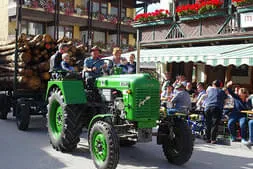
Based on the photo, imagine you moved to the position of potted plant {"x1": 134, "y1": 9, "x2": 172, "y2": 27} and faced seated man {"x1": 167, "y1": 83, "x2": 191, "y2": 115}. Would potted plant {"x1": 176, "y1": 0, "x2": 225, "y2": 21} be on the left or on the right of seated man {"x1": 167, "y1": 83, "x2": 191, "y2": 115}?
left

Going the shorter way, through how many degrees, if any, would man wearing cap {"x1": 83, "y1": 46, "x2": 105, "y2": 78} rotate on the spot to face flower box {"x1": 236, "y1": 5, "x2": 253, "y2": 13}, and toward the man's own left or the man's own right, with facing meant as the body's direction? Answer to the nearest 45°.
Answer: approximately 90° to the man's own left

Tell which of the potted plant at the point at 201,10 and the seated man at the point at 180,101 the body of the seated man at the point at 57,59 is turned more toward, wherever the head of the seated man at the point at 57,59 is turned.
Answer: the seated man

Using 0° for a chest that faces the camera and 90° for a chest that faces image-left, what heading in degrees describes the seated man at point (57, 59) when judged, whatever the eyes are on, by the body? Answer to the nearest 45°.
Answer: approximately 270°

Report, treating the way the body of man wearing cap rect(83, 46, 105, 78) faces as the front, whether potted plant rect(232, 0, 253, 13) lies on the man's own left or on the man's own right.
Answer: on the man's own left

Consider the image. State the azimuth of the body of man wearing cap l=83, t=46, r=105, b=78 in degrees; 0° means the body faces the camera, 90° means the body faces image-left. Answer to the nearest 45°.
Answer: approximately 315°

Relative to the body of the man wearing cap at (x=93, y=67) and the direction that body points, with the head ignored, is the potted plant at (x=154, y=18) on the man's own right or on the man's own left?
on the man's own left

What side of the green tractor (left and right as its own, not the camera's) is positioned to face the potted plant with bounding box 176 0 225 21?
left

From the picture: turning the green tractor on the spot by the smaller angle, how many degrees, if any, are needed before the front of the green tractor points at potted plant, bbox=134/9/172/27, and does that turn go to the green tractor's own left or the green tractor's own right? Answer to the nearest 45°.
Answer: approximately 135° to the green tractor's own left
